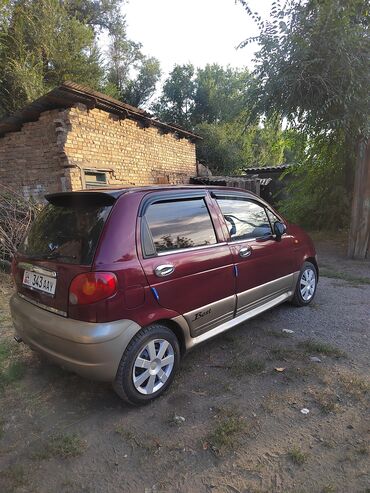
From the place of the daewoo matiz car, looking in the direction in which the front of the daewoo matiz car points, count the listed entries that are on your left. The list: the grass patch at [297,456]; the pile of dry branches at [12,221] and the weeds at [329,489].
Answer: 1

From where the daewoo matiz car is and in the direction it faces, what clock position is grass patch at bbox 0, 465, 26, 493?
The grass patch is roughly at 6 o'clock from the daewoo matiz car.

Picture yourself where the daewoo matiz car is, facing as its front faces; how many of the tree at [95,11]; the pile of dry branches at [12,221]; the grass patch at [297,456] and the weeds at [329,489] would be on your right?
2

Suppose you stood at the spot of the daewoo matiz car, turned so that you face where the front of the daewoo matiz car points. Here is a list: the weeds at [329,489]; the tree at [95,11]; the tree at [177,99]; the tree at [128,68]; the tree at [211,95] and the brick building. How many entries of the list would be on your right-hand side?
1

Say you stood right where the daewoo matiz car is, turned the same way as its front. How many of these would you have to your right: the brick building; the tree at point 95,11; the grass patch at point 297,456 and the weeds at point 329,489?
2

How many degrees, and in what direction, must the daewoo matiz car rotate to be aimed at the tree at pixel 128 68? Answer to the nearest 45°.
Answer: approximately 45° to its left

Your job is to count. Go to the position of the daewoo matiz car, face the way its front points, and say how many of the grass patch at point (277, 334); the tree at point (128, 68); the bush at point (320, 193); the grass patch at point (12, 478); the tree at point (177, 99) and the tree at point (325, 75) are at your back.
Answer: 1

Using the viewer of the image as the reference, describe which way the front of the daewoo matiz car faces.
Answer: facing away from the viewer and to the right of the viewer

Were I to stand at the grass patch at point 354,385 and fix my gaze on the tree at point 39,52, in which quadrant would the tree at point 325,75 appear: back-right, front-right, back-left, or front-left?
front-right

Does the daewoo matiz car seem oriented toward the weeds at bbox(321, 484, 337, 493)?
no

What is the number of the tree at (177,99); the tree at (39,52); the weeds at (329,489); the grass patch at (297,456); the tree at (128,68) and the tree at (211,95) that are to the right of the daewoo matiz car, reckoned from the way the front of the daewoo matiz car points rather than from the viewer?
2

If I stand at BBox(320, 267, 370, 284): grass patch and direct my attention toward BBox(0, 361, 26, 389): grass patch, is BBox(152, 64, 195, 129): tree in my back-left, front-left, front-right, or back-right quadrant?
back-right

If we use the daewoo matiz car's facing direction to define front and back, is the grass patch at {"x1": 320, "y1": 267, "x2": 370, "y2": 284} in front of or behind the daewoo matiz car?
in front

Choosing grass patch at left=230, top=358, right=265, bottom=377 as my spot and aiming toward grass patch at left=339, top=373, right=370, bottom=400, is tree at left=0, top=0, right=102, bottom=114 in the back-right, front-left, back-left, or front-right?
back-left

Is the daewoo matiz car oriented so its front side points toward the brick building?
no

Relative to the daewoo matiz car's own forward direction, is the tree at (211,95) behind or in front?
in front
